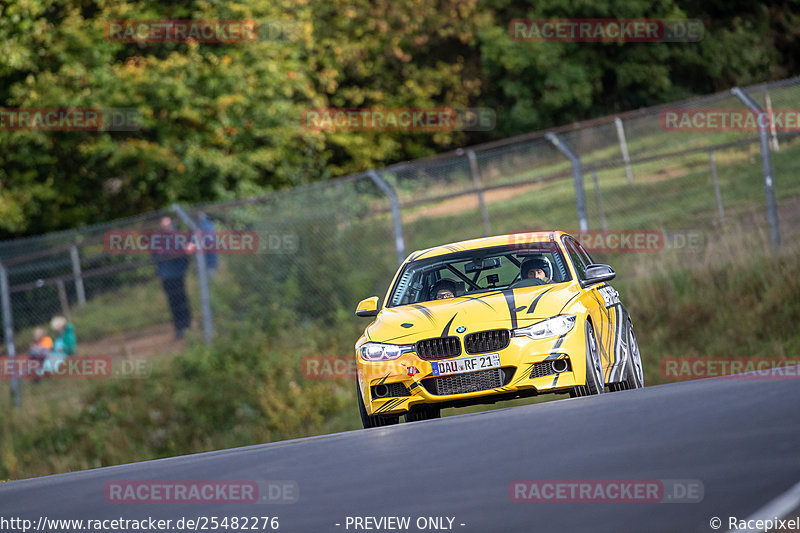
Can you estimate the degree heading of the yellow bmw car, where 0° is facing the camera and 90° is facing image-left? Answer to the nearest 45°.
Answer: approximately 45°

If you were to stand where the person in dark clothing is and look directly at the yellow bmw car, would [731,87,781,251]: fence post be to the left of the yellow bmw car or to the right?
left

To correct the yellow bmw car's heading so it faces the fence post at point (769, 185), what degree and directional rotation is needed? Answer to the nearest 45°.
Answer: approximately 180°

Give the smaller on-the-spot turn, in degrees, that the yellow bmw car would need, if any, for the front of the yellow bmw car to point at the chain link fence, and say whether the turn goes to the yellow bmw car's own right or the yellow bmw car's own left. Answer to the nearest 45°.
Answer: approximately 135° to the yellow bmw car's own right

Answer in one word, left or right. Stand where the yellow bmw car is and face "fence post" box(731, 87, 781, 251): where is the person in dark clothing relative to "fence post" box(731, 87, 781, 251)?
left
